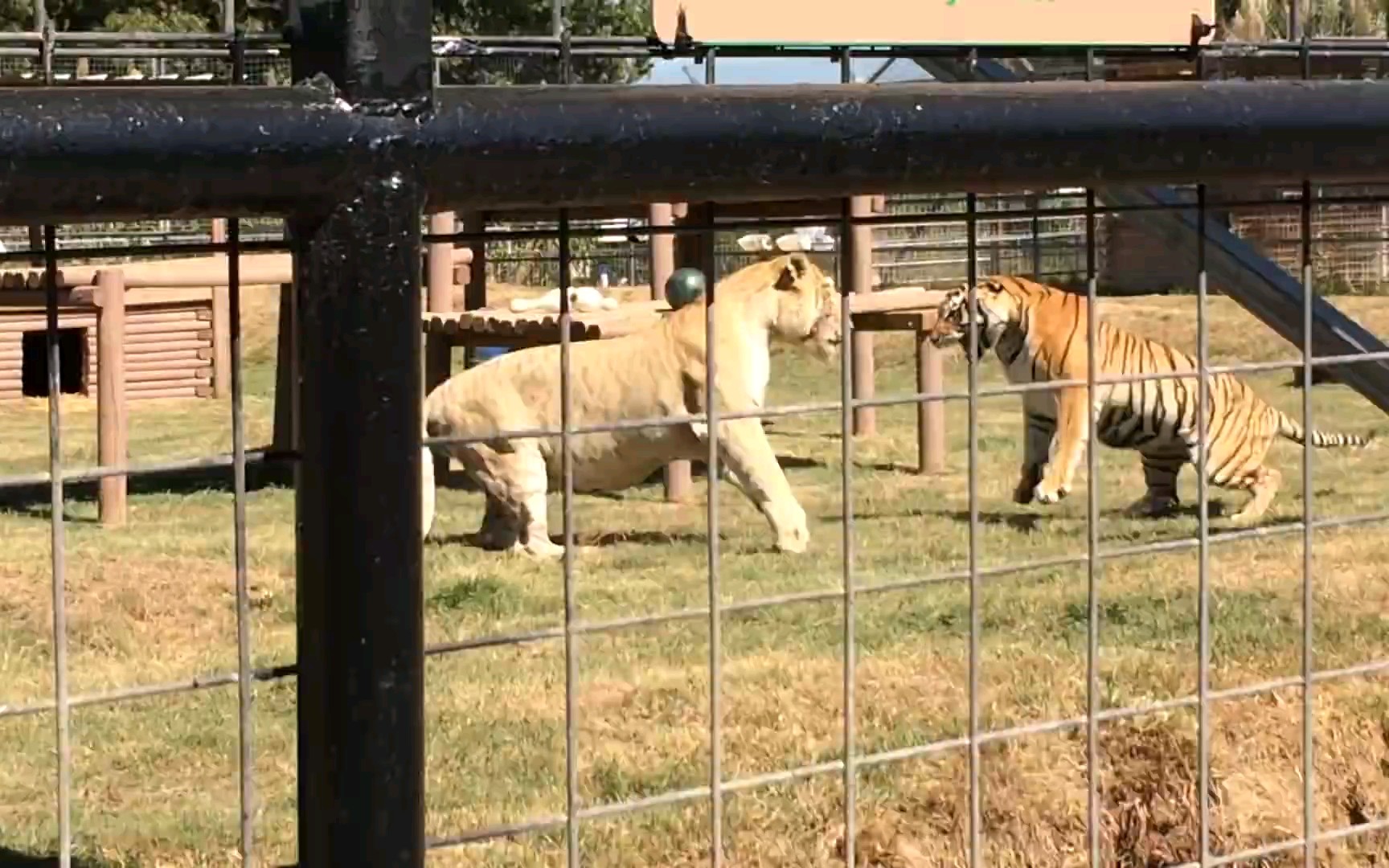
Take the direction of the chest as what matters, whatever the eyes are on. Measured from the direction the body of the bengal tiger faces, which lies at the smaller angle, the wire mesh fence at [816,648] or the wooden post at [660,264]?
the wooden post

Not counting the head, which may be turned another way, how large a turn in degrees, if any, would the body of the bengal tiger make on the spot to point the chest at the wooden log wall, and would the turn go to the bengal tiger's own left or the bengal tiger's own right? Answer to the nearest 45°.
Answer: approximately 45° to the bengal tiger's own right

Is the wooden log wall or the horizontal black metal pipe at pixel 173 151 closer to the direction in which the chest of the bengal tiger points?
the wooden log wall

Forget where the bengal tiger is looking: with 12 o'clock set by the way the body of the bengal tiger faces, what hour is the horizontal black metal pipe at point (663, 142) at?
The horizontal black metal pipe is roughly at 9 o'clock from the bengal tiger.

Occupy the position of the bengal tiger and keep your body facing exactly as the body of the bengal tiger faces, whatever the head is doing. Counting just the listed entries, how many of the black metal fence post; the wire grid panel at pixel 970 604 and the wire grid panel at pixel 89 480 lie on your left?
3

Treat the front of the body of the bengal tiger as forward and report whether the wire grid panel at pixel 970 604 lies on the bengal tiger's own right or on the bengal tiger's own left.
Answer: on the bengal tiger's own left

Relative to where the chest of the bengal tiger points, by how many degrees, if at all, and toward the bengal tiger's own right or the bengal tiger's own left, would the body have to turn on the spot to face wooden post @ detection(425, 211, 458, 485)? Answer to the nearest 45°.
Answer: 0° — it already faces it

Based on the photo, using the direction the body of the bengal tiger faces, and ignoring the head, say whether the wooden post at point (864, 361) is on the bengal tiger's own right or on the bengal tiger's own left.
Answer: on the bengal tiger's own right

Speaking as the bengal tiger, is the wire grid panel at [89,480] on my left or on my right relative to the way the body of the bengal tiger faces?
on my left

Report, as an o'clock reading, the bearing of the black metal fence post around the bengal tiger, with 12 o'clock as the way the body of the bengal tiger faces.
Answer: The black metal fence post is roughly at 9 o'clock from the bengal tiger.

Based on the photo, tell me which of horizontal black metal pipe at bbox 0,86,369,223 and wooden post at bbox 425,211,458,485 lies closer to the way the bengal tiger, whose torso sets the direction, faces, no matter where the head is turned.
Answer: the wooden post

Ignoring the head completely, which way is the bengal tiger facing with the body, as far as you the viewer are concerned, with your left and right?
facing to the left of the viewer
